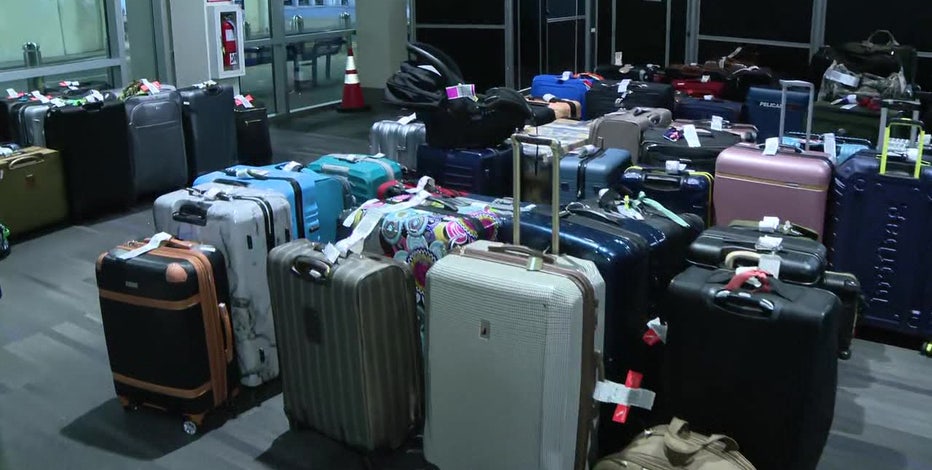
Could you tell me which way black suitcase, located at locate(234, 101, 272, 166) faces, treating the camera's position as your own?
facing the viewer

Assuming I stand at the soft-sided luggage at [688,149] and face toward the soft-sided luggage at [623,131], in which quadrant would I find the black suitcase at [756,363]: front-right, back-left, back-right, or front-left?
back-left

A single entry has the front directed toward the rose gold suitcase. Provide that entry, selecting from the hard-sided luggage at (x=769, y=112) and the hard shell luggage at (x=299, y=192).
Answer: the hard-sided luggage

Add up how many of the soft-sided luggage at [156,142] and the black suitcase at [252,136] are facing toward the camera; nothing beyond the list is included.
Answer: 2

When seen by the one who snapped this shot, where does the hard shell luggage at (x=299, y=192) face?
facing the viewer and to the left of the viewer

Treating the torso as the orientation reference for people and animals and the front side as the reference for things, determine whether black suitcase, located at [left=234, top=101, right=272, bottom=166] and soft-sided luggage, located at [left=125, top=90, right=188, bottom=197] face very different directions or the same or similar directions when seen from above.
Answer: same or similar directions

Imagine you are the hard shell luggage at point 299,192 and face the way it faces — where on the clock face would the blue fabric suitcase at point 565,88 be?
The blue fabric suitcase is roughly at 6 o'clock from the hard shell luggage.

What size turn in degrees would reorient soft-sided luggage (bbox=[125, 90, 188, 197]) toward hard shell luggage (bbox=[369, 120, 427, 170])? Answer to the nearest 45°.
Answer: approximately 45° to its left

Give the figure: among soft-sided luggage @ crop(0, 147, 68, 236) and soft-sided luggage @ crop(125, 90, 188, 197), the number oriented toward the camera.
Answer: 2

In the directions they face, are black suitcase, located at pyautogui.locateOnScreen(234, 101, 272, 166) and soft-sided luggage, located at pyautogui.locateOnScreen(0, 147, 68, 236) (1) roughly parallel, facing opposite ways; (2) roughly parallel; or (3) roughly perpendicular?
roughly parallel

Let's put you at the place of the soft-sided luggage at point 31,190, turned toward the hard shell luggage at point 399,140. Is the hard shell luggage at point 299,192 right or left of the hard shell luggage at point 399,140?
right

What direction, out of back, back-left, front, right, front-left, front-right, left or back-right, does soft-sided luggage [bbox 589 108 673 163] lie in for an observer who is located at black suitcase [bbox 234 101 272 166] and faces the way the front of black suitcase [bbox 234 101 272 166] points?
front-left

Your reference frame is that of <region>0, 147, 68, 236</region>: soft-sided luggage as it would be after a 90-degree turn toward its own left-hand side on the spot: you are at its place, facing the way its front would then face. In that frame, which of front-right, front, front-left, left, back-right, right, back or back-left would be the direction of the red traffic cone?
front-left

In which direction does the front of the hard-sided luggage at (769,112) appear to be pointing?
toward the camera

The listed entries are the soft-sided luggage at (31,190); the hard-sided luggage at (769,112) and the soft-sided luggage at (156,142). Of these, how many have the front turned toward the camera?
3

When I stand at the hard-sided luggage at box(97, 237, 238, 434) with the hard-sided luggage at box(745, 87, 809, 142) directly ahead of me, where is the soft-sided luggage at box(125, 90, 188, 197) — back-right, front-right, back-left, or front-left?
front-left

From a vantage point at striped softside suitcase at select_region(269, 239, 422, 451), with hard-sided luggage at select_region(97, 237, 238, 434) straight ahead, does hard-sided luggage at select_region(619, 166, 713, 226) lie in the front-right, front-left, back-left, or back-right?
back-right

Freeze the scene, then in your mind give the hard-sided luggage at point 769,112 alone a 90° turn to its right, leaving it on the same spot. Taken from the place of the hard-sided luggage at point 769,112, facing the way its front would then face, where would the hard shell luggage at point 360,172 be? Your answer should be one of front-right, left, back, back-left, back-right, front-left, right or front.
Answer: front-left

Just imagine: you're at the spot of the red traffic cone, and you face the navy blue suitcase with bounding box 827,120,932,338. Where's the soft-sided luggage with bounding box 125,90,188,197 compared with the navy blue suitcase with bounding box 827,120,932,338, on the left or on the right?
right
